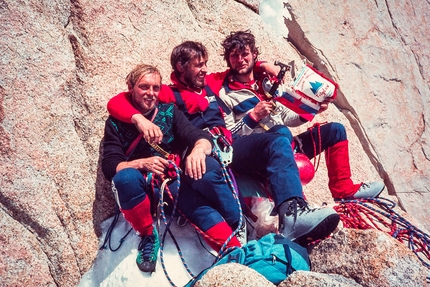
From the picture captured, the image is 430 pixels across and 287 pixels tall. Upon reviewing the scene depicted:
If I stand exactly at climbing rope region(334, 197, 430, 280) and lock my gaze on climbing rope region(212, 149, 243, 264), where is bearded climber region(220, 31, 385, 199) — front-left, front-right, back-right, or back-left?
front-right

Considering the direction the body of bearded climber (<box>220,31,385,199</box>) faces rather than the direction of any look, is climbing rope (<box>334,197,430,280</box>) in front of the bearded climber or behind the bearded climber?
in front

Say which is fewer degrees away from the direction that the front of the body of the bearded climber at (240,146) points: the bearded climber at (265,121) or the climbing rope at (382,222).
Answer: the climbing rope

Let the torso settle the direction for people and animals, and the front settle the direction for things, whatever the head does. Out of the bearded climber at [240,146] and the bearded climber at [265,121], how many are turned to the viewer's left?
0

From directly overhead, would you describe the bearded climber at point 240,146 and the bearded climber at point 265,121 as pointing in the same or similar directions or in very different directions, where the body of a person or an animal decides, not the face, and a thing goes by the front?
same or similar directions

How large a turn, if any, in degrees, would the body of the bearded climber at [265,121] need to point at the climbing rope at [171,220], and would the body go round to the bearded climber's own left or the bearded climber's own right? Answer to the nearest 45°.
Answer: approximately 45° to the bearded climber's own right

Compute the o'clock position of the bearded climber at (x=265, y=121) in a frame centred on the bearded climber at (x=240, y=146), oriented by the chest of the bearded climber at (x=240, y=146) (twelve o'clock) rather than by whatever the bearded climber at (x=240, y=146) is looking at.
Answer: the bearded climber at (x=265, y=121) is roughly at 8 o'clock from the bearded climber at (x=240, y=146).

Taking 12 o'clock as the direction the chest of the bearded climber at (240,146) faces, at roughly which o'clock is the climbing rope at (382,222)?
The climbing rope is roughly at 10 o'clock from the bearded climber.

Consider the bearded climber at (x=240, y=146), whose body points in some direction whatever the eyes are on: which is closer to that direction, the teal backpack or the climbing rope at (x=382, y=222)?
the teal backpack

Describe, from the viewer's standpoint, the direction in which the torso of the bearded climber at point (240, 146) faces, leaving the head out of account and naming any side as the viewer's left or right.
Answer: facing the viewer and to the right of the viewer
